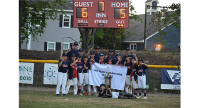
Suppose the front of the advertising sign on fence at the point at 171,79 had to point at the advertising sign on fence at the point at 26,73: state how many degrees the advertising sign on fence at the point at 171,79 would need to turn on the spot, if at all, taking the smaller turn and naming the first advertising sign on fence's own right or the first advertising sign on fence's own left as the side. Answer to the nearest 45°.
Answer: approximately 90° to the first advertising sign on fence's own right

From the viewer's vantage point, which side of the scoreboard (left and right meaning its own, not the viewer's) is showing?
front

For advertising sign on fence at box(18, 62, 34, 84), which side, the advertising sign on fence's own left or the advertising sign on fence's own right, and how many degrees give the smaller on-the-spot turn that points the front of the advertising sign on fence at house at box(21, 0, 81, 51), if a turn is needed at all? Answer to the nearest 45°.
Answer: approximately 180°

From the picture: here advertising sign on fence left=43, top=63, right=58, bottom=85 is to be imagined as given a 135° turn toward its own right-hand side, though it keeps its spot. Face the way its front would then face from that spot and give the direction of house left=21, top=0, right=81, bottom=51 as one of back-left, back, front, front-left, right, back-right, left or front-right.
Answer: front-right

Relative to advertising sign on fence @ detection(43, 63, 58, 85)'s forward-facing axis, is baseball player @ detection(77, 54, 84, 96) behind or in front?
in front

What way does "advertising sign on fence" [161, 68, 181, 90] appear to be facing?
toward the camera

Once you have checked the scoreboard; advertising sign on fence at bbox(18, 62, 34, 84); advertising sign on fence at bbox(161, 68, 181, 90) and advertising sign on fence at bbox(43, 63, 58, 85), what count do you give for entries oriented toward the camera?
4

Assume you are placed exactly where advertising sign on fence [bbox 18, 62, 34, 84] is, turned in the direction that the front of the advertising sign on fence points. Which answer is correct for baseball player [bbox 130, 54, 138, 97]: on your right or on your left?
on your left

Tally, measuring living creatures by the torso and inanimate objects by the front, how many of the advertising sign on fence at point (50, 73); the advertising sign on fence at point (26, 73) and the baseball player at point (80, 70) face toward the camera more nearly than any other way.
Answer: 3

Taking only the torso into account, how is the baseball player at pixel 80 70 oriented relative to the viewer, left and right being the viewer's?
facing the viewer

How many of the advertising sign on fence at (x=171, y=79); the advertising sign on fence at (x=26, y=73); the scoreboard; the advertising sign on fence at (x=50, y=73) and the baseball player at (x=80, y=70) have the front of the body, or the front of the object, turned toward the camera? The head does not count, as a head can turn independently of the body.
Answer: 5

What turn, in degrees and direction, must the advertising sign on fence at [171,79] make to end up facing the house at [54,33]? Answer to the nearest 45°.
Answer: approximately 135° to its right

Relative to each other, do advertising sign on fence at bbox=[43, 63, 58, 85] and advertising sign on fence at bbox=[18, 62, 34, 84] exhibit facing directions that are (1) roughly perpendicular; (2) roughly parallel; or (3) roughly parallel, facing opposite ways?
roughly parallel
